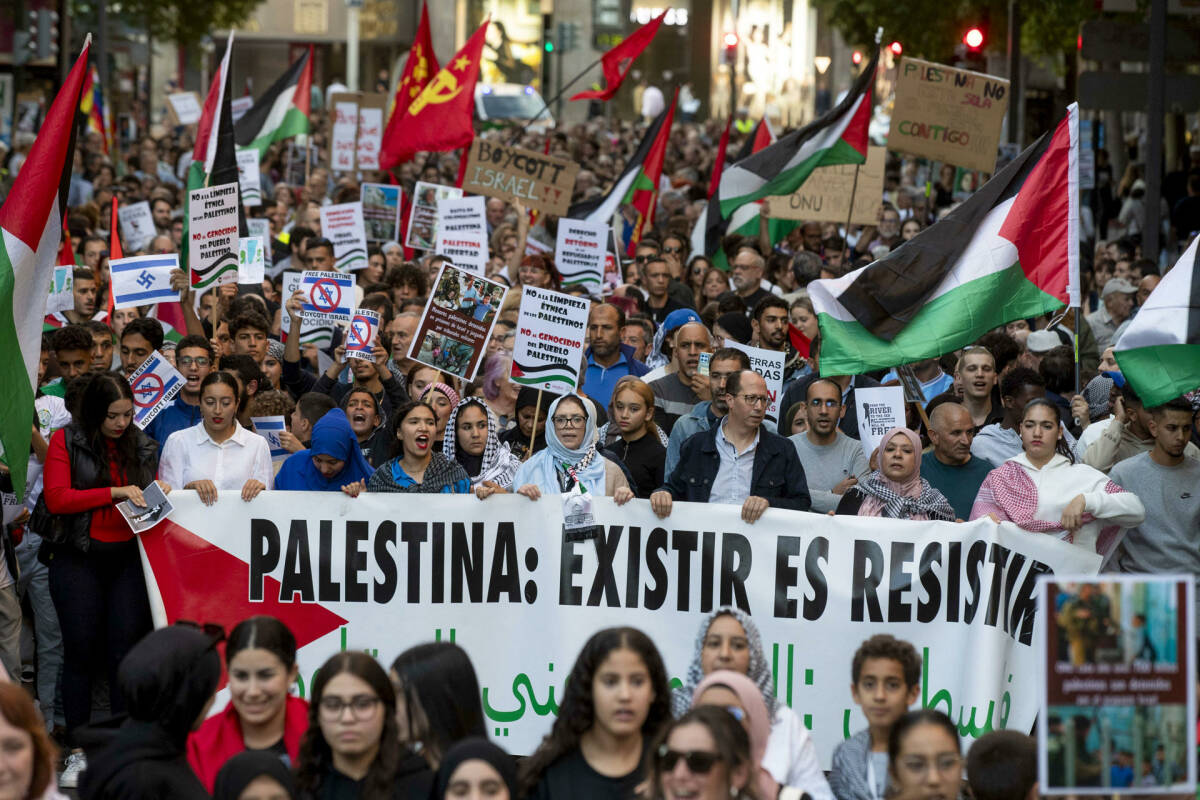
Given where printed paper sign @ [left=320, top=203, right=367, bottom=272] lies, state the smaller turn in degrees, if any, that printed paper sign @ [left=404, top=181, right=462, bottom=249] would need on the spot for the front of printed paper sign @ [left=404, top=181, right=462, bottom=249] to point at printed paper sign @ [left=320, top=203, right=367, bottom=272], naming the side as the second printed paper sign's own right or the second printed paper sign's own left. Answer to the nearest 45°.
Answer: approximately 45° to the second printed paper sign's own right

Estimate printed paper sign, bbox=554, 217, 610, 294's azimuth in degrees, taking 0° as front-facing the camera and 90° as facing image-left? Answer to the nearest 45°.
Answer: approximately 0°

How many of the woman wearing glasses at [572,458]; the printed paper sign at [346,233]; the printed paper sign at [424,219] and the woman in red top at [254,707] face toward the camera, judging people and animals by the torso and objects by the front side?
4

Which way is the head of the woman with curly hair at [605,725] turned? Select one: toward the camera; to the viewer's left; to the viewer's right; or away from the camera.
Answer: toward the camera

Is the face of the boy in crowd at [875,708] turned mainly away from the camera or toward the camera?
toward the camera

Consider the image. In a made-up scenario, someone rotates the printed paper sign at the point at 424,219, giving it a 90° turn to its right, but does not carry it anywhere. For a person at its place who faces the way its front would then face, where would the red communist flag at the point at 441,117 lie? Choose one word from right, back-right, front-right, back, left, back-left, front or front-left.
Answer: right

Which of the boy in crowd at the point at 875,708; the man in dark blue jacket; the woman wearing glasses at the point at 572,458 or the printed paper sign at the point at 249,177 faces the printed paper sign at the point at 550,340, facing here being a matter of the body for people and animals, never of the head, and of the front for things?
the printed paper sign at the point at 249,177

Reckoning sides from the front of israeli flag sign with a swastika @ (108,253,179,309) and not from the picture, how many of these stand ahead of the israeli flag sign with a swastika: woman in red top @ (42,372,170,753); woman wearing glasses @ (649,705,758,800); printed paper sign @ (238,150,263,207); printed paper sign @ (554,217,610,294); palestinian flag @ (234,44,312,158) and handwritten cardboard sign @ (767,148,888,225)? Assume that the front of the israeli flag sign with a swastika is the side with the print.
2

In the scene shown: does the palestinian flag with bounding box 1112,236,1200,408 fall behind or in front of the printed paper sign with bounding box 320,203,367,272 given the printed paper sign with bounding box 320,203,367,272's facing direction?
in front

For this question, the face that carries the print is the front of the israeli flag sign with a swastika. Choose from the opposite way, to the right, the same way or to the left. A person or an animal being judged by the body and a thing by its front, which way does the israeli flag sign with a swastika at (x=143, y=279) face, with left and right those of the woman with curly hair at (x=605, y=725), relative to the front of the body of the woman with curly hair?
the same way

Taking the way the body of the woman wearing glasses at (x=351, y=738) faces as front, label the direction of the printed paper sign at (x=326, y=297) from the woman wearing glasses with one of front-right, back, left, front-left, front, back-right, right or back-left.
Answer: back

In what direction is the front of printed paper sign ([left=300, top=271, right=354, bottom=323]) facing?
toward the camera

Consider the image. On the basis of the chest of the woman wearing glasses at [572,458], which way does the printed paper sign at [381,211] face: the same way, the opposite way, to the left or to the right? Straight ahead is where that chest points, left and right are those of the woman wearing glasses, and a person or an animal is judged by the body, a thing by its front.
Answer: the same way

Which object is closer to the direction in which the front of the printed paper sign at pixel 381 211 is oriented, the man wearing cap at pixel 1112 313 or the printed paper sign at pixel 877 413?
the printed paper sign

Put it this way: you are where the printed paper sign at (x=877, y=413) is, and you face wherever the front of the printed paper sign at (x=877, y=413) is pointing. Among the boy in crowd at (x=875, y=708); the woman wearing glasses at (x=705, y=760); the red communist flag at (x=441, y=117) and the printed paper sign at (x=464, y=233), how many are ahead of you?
2

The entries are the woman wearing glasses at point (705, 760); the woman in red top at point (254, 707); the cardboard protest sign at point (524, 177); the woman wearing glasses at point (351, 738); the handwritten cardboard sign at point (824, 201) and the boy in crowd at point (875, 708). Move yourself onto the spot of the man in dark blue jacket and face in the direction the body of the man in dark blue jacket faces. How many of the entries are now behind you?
2

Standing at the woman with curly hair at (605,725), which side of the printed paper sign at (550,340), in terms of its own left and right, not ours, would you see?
front

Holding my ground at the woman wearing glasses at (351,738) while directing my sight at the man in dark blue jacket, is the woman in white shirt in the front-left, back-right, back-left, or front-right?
front-left

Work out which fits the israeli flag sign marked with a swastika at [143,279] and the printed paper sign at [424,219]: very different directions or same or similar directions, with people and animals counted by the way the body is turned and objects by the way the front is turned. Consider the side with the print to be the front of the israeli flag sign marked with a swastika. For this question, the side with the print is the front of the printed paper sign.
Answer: same or similar directions

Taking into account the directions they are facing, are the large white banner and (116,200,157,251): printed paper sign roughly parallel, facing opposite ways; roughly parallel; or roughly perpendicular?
roughly parallel

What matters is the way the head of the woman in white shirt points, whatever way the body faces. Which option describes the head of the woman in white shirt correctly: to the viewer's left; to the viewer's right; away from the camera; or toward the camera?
toward the camera

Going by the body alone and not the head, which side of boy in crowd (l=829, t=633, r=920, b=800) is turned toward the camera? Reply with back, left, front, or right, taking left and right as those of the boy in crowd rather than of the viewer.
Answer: front
